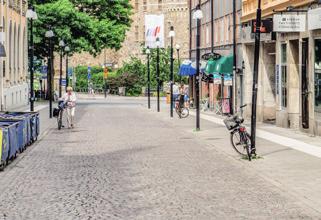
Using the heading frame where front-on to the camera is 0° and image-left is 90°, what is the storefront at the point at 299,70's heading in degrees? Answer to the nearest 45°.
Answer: approximately 45°

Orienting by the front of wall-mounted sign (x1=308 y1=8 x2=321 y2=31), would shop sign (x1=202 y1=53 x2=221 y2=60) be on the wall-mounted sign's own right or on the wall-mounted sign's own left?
on the wall-mounted sign's own right

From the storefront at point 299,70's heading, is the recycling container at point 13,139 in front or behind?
in front

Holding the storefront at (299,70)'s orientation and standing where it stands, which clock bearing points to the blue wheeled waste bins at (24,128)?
The blue wheeled waste bins is roughly at 12 o'clock from the storefront.

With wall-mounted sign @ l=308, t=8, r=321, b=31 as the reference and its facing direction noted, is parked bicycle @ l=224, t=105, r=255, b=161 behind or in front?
in front

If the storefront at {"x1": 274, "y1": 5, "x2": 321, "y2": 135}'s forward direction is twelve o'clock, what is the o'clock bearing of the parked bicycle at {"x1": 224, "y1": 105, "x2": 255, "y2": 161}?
The parked bicycle is roughly at 11 o'clock from the storefront.

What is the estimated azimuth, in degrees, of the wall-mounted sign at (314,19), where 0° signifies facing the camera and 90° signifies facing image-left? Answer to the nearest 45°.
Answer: approximately 45°
